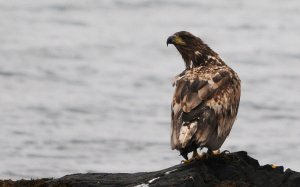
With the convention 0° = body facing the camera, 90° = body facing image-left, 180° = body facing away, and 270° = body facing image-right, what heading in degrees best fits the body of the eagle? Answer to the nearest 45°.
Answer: approximately 225°
